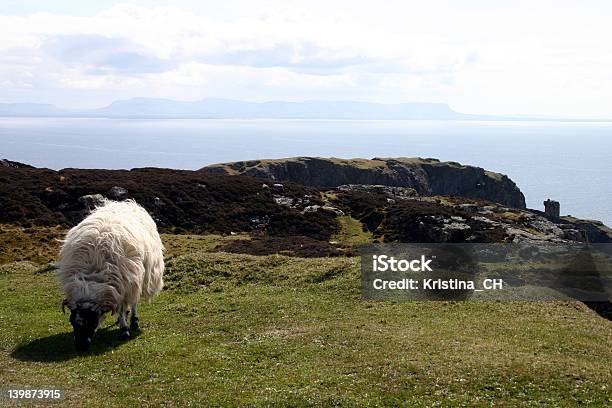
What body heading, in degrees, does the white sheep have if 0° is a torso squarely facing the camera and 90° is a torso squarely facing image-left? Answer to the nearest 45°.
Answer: approximately 45°
